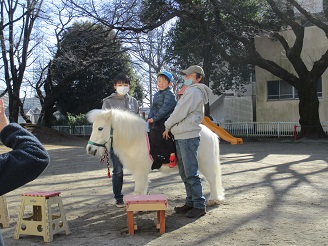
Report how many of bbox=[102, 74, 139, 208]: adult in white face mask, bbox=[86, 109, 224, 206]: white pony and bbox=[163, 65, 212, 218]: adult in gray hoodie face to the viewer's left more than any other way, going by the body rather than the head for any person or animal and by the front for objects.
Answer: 2

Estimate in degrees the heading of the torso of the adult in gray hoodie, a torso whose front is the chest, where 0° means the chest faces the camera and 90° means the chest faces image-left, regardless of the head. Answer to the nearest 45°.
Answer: approximately 90°

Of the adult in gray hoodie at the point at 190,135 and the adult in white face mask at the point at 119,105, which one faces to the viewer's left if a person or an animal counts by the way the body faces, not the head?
the adult in gray hoodie

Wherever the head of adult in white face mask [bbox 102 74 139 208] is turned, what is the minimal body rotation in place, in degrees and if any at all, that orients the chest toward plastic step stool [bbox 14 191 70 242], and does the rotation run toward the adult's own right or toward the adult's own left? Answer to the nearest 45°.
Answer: approximately 45° to the adult's own right

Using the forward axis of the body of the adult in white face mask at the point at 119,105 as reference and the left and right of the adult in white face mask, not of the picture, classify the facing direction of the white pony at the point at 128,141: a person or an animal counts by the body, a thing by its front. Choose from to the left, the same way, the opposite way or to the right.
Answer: to the right

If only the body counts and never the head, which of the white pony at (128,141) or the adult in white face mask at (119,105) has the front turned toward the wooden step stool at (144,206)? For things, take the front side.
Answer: the adult in white face mask

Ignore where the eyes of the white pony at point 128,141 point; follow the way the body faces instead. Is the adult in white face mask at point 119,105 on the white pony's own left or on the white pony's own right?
on the white pony's own right

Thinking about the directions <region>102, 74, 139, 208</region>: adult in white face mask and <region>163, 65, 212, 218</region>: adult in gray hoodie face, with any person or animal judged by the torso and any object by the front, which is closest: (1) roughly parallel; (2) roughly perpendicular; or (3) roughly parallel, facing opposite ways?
roughly perpendicular

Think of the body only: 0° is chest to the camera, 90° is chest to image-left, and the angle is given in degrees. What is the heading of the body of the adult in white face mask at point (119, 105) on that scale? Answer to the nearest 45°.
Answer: approximately 0°

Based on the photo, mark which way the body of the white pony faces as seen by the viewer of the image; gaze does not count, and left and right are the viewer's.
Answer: facing to the left of the viewer

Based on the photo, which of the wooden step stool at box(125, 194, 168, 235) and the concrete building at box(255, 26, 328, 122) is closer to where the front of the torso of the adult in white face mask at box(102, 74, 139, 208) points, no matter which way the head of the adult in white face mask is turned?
the wooden step stool
